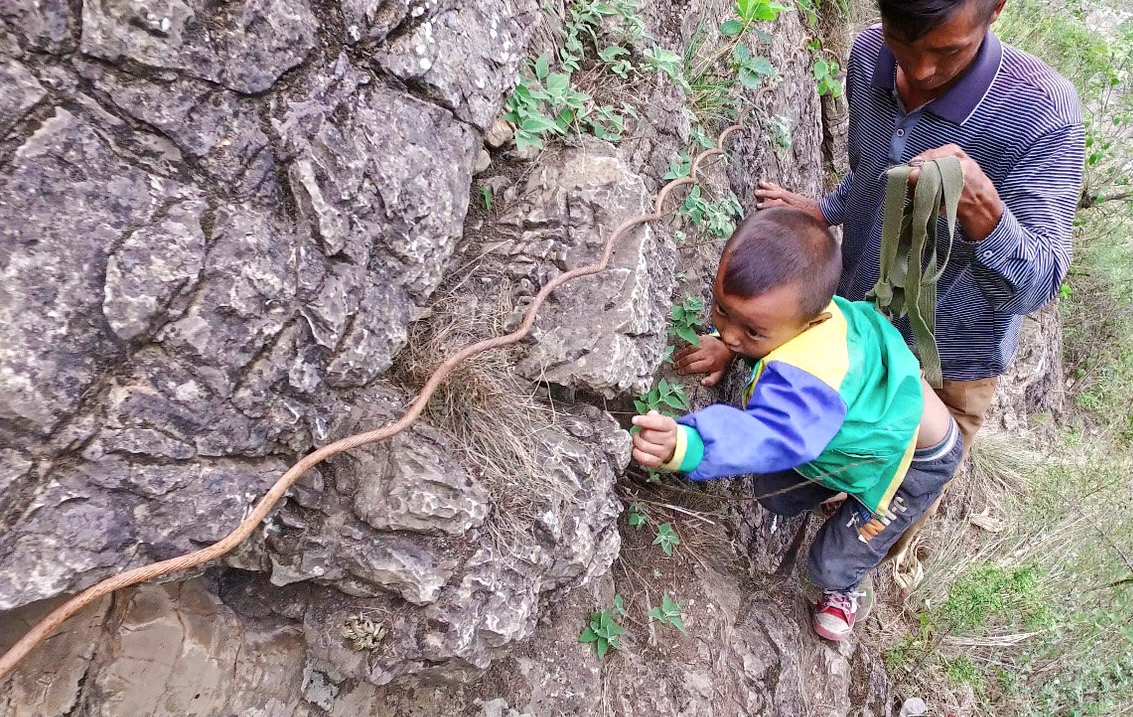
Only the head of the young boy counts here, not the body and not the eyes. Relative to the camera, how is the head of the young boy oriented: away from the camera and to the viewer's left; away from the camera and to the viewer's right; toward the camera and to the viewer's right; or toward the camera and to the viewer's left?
toward the camera and to the viewer's left

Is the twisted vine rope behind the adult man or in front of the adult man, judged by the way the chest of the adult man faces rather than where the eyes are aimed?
in front

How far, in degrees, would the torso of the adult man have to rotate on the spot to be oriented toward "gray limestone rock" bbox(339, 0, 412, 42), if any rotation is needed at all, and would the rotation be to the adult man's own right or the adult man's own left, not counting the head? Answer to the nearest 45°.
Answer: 0° — they already face it

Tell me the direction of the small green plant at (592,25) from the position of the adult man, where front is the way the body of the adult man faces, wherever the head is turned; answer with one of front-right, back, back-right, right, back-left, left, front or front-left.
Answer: front-right

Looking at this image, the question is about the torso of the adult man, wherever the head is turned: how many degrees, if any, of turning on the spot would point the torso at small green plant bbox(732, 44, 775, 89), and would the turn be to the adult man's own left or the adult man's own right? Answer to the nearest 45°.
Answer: approximately 90° to the adult man's own right

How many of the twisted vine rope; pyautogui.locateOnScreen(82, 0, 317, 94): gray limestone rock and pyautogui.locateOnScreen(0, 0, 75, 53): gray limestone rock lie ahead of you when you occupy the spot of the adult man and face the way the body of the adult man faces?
3

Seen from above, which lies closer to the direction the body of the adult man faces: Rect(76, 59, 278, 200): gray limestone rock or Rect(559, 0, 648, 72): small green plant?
the gray limestone rock

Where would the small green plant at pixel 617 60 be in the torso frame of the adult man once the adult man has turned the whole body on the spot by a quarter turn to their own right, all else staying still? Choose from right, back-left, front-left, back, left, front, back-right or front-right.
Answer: front-left

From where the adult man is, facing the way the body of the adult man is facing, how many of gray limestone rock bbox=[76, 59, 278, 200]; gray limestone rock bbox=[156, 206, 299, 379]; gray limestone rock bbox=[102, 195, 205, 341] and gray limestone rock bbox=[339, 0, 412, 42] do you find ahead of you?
4

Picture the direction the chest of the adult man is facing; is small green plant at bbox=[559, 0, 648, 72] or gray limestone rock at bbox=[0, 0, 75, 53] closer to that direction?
the gray limestone rock

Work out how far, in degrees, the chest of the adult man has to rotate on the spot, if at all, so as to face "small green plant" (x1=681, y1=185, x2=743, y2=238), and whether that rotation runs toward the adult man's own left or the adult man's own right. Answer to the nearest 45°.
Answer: approximately 45° to the adult man's own right
